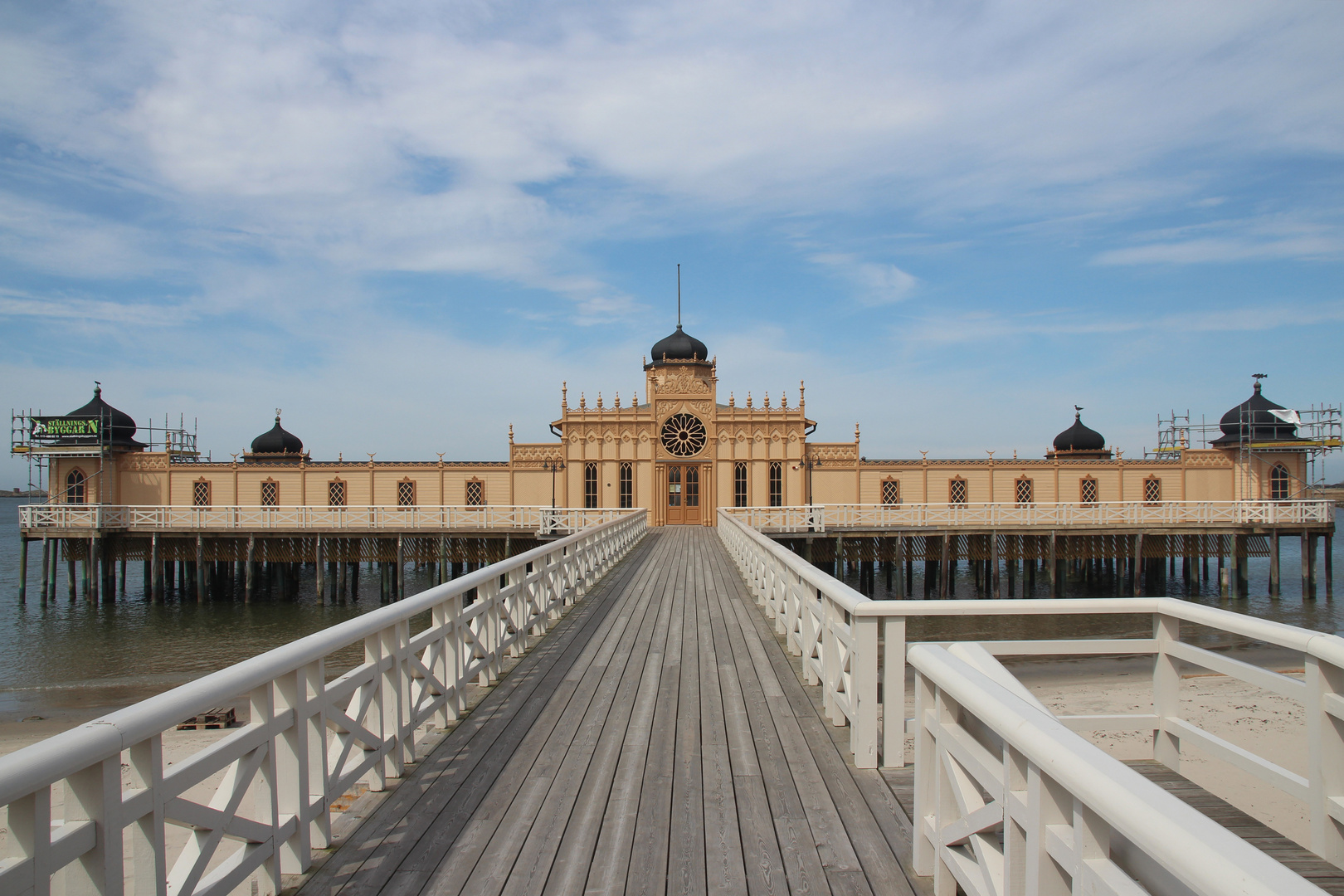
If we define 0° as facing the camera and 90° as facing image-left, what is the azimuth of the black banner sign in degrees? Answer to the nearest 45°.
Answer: approximately 0°

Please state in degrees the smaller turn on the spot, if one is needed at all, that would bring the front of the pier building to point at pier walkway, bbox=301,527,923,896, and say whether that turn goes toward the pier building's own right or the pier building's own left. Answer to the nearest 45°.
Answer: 0° — it already faces it

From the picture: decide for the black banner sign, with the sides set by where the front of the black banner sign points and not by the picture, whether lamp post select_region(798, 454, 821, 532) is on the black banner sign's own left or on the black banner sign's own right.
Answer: on the black banner sign's own left

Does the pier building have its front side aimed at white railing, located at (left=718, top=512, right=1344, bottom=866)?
yes

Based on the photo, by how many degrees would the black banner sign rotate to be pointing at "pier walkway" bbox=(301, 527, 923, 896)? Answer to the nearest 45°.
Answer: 0° — it already faces it

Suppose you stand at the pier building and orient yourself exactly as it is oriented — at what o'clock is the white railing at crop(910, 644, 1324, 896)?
The white railing is roughly at 12 o'clock from the pier building.
